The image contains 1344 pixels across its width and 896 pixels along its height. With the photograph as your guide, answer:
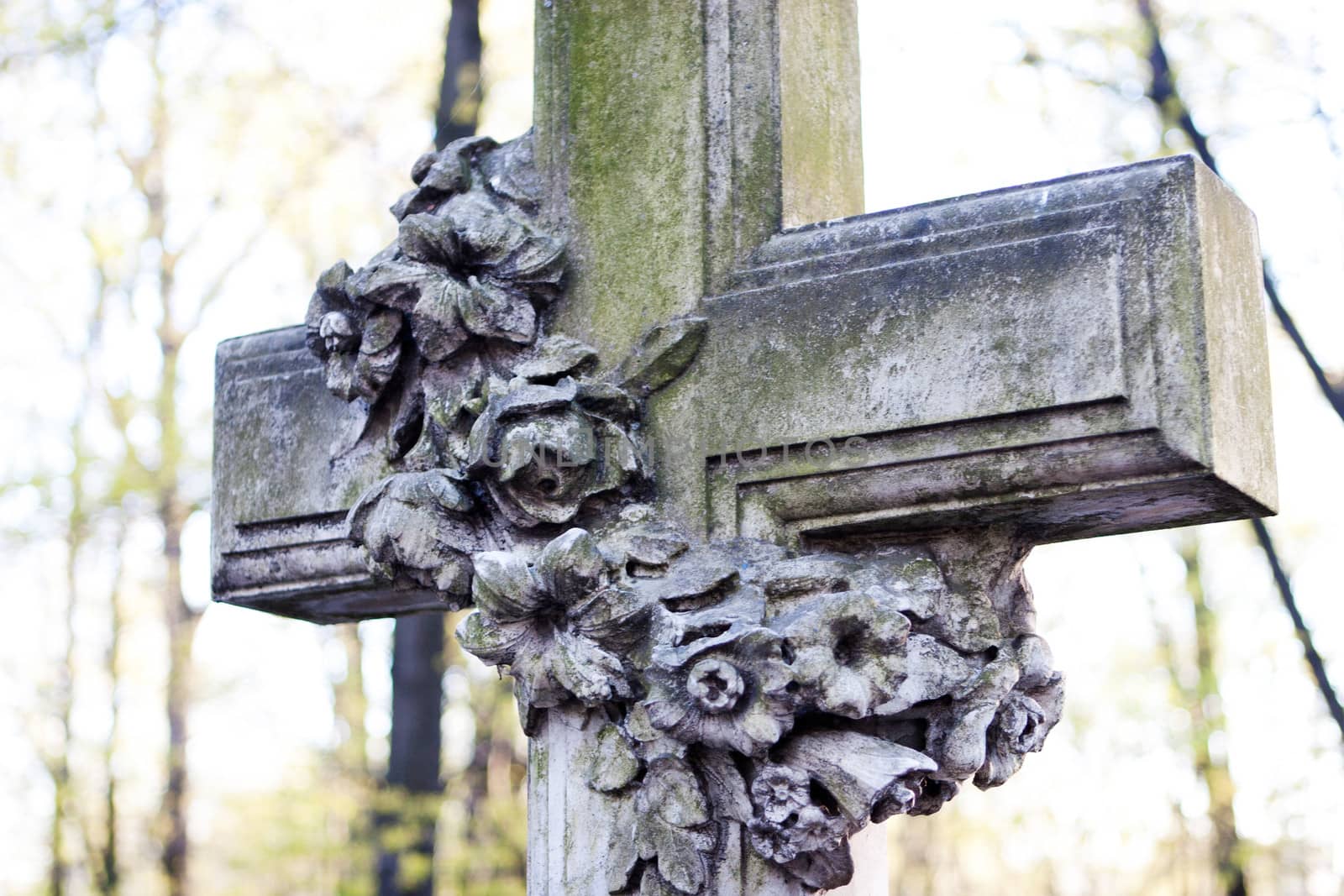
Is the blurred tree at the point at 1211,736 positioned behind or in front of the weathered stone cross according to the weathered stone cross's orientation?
behind

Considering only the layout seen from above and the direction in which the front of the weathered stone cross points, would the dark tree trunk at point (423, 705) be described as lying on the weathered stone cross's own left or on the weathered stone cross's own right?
on the weathered stone cross's own right

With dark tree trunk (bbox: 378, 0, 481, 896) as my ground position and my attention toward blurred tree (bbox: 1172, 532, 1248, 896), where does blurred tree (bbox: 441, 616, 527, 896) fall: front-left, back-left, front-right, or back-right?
front-left

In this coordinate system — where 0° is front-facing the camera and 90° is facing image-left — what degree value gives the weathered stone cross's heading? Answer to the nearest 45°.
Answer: approximately 45°

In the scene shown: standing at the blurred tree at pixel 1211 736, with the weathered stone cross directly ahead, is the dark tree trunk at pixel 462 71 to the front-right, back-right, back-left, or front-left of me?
front-right

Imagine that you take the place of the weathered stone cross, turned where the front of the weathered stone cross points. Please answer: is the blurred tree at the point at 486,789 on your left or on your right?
on your right

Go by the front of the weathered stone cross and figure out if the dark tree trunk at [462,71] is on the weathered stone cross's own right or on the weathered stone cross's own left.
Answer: on the weathered stone cross's own right
